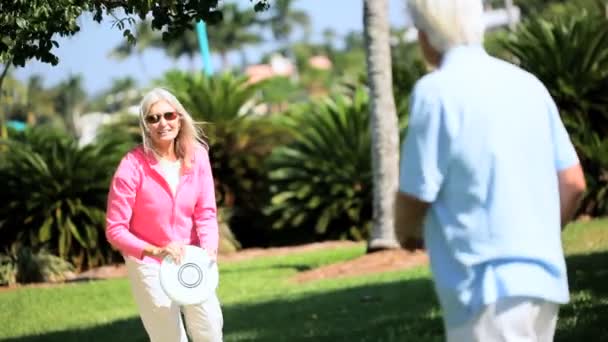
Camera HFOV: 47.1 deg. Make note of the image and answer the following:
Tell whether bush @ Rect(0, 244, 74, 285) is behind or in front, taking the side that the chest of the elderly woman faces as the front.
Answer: behind

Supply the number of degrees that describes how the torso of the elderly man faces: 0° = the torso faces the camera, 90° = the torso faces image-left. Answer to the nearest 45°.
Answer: approximately 135°

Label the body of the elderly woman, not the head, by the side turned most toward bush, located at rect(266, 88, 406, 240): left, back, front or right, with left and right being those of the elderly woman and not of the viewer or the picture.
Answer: back

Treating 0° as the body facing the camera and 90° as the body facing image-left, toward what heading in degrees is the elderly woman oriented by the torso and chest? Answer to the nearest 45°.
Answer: approximately 0°

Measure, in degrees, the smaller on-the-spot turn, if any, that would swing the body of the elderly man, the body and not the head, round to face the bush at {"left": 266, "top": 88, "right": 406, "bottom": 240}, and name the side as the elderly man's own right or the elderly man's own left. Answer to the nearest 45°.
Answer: approximately 45° to the elderly man's own right

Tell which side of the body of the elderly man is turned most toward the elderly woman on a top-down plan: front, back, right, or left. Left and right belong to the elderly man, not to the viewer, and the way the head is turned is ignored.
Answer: front

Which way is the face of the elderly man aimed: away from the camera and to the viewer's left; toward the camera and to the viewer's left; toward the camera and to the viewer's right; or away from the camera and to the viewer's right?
away from the camera and to the viewer's left

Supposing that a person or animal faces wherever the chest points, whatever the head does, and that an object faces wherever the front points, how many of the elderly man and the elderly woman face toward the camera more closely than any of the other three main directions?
1

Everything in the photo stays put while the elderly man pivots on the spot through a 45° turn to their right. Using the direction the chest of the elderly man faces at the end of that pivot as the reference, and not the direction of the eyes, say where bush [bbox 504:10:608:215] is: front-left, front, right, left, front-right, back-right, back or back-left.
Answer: front

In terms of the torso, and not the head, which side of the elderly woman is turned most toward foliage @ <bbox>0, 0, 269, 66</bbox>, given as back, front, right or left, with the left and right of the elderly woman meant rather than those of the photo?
back
